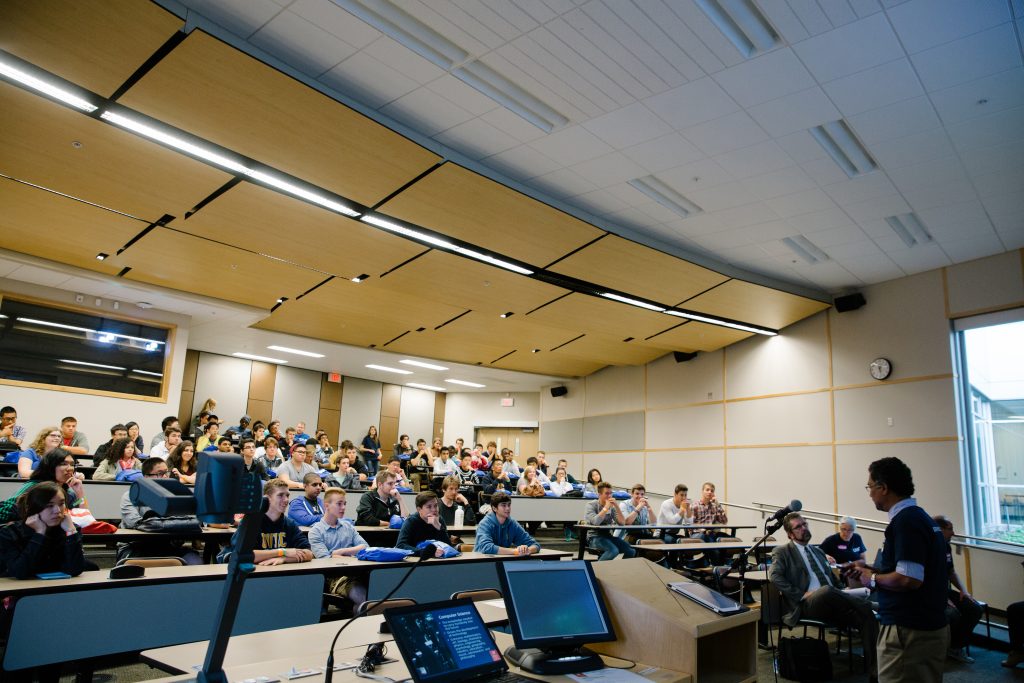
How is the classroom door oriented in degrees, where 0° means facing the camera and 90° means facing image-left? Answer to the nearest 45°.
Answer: approximately 0°

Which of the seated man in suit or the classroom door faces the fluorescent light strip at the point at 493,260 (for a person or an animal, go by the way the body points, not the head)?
the classroom door

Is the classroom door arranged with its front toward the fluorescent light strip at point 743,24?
yes

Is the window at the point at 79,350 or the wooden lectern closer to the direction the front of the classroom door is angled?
the wooden lectern

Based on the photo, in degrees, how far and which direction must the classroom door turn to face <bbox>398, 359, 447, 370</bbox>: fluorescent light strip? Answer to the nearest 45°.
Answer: approximately 45° to its right

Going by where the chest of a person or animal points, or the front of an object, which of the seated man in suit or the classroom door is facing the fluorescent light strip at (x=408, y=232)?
the classroom door

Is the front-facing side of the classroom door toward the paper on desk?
yes
